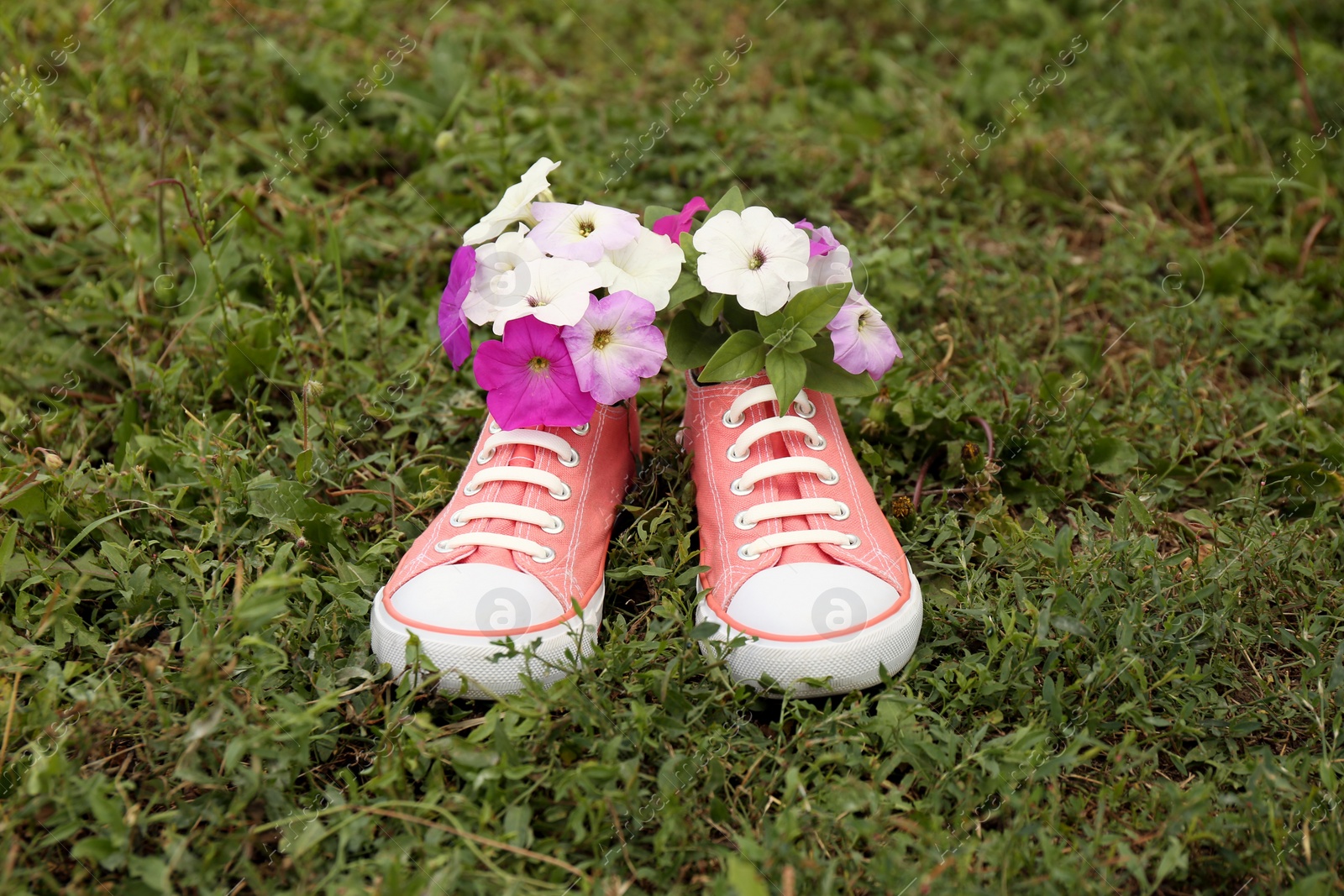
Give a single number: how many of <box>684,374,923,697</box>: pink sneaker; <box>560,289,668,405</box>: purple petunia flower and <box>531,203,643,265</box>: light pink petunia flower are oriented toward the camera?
3

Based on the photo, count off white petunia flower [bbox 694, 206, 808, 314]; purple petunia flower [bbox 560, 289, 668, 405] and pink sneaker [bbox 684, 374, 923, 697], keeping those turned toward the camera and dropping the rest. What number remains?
3

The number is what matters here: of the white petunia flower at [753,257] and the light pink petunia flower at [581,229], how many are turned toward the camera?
2

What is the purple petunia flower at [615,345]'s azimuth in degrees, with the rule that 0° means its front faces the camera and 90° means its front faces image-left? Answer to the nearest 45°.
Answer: approximately 0°

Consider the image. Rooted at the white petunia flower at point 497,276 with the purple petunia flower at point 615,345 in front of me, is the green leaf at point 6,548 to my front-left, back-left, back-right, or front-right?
back-right

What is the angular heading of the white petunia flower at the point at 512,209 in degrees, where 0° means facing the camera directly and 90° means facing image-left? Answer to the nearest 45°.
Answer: approximately 45°

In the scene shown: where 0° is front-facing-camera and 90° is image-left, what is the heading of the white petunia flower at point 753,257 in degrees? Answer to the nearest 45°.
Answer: approximately 0°
